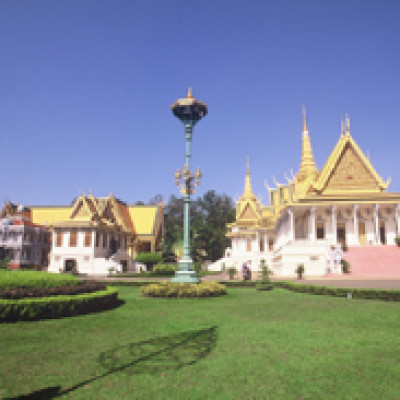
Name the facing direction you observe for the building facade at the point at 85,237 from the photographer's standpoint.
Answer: facing the viewer and to the right of the viewer

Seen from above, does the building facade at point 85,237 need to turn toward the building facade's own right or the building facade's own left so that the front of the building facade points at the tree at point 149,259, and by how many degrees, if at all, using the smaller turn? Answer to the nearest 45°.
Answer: approximately 45° to the building facade's own left

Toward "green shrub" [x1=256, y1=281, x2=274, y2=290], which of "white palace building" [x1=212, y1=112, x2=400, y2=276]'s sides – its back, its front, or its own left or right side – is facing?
front

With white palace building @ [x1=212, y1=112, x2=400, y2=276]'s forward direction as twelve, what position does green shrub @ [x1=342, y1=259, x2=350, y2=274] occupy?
The green shrub is roughly at 12 o'clock from the white palace building.

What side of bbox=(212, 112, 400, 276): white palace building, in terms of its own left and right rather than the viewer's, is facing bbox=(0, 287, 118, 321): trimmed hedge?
front

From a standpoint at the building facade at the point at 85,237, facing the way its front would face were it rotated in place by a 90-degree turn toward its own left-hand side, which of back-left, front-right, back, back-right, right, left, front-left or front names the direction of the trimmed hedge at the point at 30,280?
back-right

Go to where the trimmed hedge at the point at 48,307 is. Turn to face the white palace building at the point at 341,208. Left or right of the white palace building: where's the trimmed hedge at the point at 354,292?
right

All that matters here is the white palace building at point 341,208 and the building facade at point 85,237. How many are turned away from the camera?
0

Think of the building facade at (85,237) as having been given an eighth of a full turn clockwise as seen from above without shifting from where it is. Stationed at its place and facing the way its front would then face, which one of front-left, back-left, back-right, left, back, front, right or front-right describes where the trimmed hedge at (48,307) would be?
front

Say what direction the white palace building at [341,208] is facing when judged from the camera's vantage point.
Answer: facing the viewer
